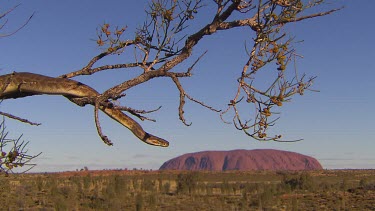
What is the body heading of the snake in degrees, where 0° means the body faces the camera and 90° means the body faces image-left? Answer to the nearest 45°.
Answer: approximately 270°
